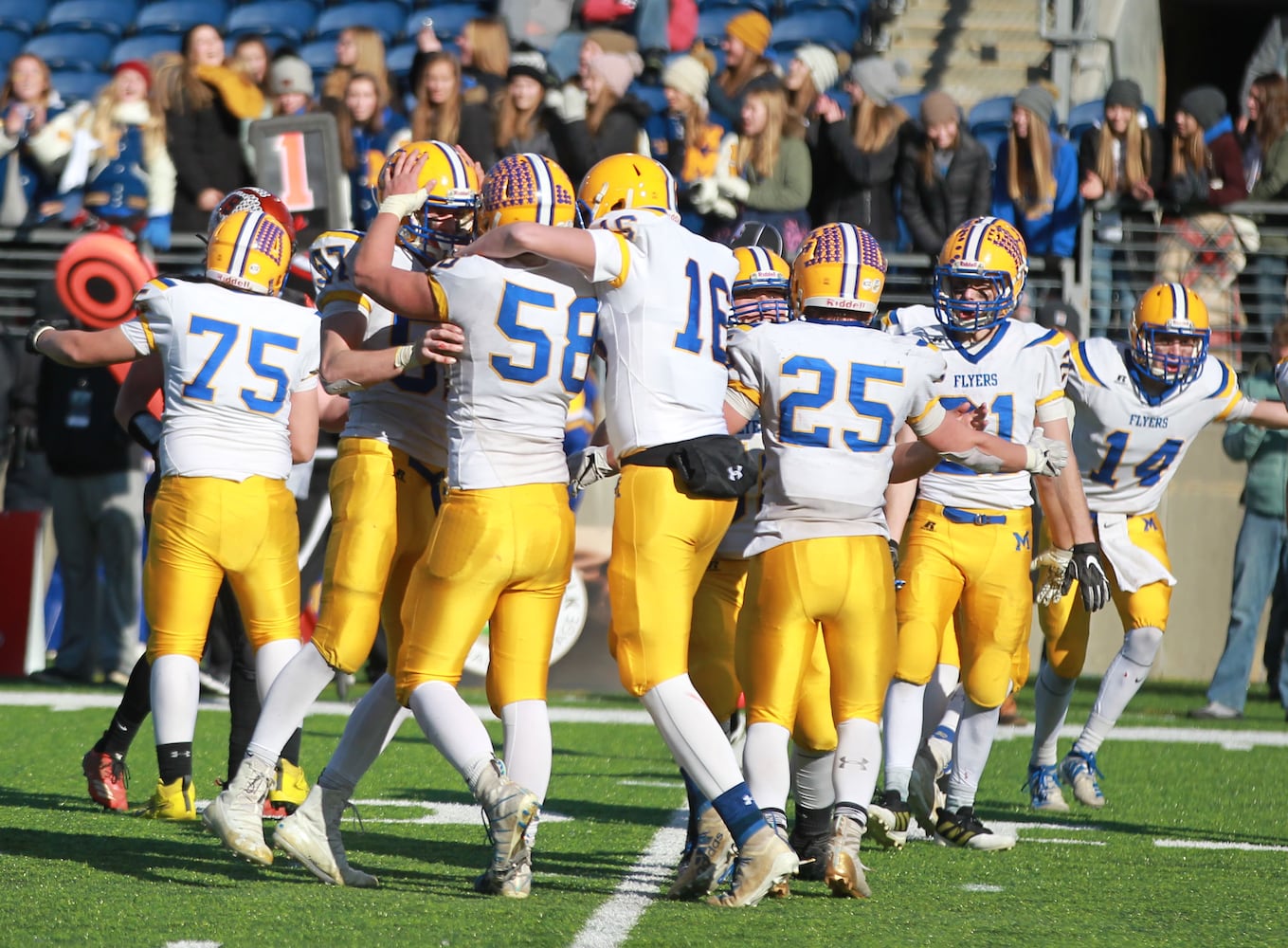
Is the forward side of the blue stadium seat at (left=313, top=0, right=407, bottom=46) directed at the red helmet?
yes

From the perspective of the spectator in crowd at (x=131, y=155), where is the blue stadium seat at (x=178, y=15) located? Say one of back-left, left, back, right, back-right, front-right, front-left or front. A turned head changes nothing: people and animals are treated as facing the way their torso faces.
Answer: back

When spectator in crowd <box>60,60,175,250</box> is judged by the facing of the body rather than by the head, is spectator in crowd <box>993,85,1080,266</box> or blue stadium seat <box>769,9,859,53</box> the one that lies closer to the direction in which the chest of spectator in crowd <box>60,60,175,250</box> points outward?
the spectator in crowd

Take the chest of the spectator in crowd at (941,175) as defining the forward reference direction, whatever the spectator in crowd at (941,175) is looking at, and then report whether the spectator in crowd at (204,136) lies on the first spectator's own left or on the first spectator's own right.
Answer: on the first spectator's own right

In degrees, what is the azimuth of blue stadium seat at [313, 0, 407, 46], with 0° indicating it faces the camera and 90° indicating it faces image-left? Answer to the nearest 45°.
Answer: approximately 0°

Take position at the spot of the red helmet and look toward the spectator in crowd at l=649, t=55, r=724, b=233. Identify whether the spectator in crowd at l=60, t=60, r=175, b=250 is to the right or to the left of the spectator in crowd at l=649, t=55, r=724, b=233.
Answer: left

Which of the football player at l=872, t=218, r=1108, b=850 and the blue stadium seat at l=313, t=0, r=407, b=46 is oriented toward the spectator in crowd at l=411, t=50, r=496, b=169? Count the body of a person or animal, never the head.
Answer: the blue stadium seat

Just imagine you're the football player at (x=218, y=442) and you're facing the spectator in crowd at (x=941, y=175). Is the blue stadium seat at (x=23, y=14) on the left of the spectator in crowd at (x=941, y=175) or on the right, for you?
left

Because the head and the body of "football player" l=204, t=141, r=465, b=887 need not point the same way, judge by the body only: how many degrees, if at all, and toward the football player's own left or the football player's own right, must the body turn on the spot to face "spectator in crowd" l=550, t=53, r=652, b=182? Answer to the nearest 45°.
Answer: approximately 135° to the football player's own left

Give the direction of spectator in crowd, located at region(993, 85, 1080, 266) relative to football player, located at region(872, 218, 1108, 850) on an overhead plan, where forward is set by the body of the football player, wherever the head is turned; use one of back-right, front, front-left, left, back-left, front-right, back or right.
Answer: back

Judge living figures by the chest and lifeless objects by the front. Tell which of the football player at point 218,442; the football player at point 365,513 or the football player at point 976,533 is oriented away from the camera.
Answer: the football player at point 218,442

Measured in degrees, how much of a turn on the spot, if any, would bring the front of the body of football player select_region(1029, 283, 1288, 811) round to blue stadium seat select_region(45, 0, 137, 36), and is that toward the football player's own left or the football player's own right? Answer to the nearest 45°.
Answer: approximately 135° to the football player's own right

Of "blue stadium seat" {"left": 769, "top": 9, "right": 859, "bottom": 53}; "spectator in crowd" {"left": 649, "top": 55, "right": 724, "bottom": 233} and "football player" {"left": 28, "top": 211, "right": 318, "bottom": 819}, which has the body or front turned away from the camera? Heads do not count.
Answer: the football player

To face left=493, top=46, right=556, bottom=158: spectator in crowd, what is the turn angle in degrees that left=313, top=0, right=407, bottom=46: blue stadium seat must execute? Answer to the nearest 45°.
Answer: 0° — it already faces them
